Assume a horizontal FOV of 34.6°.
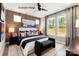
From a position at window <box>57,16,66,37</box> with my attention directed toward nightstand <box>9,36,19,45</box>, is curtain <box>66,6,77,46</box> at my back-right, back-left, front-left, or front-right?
back-left

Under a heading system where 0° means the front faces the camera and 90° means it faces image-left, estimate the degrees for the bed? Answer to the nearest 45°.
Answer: approximately 315°

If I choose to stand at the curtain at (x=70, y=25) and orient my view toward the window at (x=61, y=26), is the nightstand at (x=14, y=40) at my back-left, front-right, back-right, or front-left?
front-left
